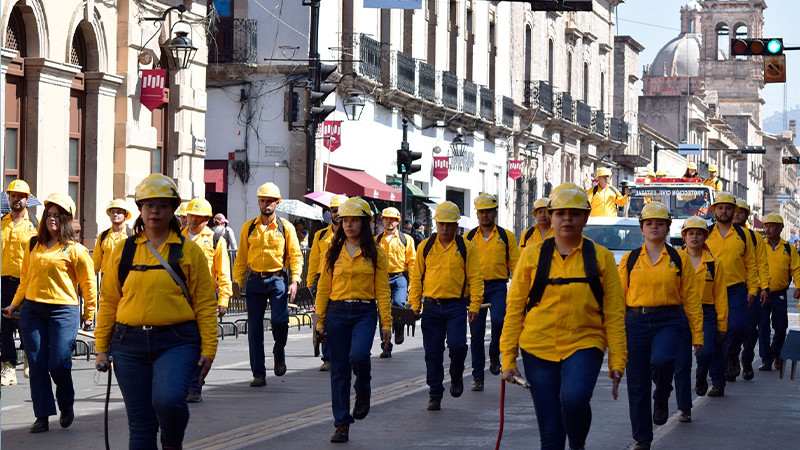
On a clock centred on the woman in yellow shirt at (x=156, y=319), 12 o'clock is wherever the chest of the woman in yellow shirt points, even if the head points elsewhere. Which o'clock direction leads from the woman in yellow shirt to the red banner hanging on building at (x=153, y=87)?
The red banner hanging on building is roughly at 6 o'clock from the woman in yellow shirt.

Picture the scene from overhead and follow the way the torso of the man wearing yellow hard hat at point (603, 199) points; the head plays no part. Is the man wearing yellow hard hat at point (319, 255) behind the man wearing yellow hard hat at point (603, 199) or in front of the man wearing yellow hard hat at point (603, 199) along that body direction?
in front

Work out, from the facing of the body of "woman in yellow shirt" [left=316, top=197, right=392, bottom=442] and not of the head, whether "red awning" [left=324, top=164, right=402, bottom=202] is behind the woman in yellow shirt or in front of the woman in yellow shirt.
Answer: behind

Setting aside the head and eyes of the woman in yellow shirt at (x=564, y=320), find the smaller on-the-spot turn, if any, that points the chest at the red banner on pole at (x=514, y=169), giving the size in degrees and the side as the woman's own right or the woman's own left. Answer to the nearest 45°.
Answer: approximately 180°

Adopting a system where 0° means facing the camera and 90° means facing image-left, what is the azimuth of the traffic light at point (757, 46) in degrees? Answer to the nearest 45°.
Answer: approximately 0°

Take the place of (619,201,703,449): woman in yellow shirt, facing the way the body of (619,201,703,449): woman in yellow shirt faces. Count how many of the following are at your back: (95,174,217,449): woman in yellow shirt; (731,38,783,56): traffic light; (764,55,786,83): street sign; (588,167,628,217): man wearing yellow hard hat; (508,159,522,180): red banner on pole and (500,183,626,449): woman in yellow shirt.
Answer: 4

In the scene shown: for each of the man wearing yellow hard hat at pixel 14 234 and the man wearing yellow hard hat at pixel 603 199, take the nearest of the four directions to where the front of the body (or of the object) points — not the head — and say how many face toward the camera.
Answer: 2

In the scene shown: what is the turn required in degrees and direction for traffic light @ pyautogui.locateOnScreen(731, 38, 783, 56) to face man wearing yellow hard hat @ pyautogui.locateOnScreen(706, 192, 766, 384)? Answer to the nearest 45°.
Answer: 0° — it already faces them

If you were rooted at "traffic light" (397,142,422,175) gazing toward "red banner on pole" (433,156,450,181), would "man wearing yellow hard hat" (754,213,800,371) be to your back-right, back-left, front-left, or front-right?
back-right
